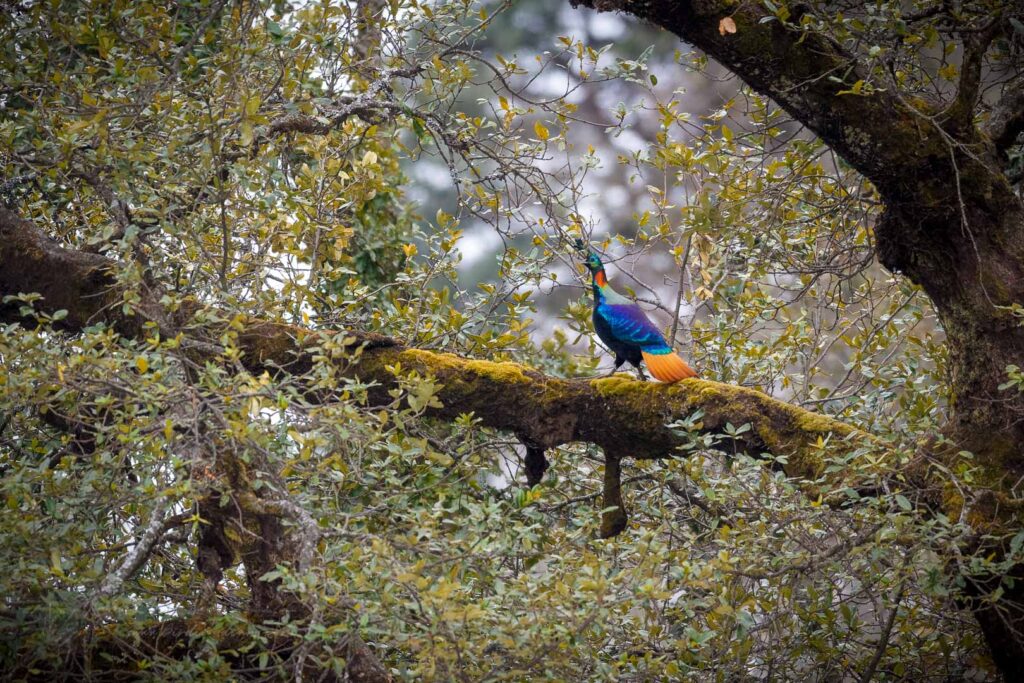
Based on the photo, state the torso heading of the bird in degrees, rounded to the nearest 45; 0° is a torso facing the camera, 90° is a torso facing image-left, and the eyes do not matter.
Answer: approximately 90°

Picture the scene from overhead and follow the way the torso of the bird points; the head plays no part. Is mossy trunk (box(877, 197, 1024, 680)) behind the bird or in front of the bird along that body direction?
behind
